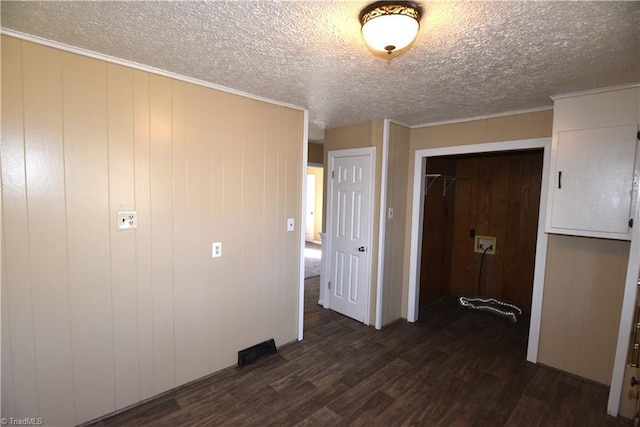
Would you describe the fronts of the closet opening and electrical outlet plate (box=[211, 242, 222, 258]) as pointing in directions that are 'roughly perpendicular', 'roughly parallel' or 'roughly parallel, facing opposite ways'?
roughly perpendicular

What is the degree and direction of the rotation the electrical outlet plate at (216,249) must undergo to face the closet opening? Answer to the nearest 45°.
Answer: approximately 45° to its left

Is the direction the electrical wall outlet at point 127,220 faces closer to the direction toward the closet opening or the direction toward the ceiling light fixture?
the ceiling light fixture

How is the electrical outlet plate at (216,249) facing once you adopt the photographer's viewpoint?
facing the viewer and to the right of the viewer

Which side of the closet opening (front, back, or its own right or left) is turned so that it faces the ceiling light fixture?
front

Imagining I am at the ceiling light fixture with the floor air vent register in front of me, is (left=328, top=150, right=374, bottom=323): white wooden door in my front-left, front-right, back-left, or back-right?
front-right

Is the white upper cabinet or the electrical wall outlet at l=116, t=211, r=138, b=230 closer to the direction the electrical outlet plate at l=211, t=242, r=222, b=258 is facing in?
the white upper cabinet

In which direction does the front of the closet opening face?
toward the camera

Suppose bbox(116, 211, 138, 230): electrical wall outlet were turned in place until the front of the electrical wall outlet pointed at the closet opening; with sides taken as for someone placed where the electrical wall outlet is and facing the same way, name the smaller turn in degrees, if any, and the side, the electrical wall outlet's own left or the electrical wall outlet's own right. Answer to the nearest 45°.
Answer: approximately 90° to the electrical wall outlet's own left

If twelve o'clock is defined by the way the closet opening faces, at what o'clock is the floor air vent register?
The floor air vent register is roughly at 1 o'clock from the closet opening.

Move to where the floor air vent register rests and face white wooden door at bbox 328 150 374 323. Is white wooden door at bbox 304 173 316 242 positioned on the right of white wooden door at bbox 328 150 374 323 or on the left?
left
